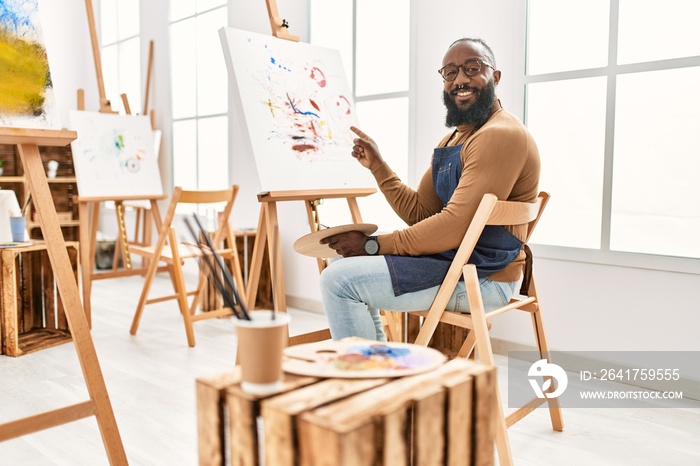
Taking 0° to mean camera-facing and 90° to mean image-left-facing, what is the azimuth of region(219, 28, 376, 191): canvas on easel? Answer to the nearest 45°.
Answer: approximately 315°

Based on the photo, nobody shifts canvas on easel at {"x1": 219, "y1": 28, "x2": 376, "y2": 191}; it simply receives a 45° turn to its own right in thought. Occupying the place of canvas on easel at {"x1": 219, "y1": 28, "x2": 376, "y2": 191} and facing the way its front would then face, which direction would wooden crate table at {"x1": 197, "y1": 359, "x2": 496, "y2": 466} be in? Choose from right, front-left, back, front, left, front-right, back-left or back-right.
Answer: front

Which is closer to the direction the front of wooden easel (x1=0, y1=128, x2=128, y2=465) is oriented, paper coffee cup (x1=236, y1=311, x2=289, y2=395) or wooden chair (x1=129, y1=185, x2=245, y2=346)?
the paper coffee cup

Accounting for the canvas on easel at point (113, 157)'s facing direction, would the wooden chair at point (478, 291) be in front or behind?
in front

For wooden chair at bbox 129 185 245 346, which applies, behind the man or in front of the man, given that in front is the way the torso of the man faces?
in front

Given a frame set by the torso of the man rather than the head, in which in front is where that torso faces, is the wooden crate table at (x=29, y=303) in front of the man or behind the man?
in front

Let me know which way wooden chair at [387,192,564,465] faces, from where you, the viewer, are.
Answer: facing away from the viewer and to the left of the viewer

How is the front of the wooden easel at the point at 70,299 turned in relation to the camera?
facing the viewer and to the right of the viewer

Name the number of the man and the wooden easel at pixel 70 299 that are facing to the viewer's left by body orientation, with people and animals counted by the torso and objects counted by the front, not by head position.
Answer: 1

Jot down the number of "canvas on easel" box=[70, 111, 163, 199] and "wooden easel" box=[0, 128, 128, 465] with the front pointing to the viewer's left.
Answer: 0

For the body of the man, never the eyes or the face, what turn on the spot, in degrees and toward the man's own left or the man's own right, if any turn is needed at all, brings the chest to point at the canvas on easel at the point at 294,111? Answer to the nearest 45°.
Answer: approximately 45° to the man's own right
